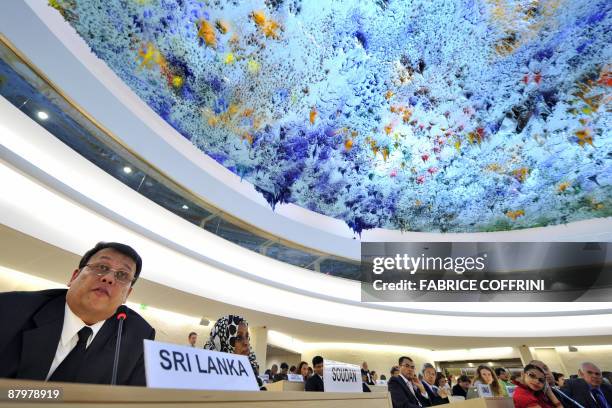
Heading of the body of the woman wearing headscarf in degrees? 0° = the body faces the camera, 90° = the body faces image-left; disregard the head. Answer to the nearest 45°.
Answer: approximately 315°

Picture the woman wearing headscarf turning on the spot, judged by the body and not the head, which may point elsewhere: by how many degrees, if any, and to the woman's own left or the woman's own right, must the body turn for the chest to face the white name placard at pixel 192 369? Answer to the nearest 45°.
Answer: approximately 45° to the woman's own right

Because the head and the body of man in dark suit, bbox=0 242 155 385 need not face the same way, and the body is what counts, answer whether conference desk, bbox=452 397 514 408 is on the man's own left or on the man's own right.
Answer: on the man's own left

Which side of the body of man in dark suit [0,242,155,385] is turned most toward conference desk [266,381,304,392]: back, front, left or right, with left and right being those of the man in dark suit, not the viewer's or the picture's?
left

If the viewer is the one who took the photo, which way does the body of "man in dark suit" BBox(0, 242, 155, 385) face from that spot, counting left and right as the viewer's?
facing the viewer and to the right of the viewer

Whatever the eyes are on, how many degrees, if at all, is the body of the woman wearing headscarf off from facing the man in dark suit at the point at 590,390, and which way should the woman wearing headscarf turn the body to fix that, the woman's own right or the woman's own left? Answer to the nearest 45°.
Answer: approximately 45° to the woman's own left

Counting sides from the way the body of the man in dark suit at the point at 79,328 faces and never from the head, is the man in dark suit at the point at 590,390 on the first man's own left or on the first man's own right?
on the first man's own left

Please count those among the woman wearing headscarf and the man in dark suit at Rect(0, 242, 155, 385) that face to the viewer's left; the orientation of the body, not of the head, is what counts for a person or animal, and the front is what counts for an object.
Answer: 0
